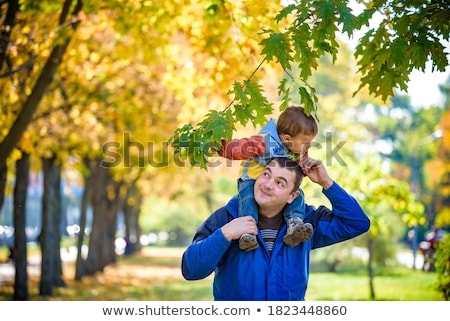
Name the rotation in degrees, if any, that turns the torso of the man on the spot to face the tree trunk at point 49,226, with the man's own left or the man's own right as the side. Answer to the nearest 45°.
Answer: approximately 180°

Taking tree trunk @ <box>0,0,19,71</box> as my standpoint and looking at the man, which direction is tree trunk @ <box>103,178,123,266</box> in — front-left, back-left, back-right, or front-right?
back-left

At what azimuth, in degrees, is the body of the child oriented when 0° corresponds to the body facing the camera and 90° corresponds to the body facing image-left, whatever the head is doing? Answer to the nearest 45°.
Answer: approximately 315°

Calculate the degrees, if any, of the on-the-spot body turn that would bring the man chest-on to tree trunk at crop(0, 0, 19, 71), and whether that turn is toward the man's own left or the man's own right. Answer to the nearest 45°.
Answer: approximately 135° to the man's own right

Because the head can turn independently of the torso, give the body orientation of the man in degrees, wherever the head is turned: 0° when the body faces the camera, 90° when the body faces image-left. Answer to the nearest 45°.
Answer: approximately 0°

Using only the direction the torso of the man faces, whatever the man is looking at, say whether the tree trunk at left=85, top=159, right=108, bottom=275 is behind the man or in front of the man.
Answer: behind

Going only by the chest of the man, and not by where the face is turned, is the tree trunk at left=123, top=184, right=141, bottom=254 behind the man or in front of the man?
behind
